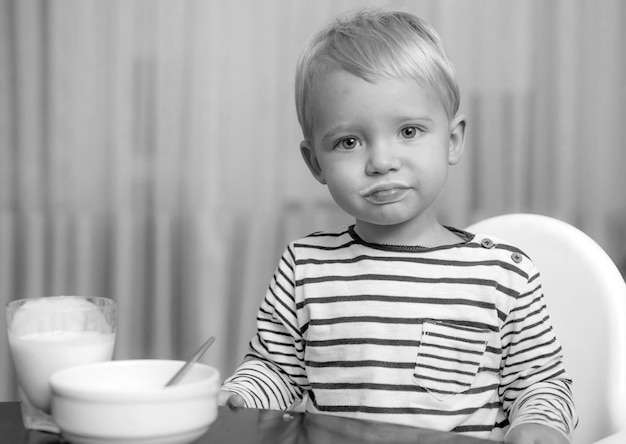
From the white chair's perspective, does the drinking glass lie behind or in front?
in front

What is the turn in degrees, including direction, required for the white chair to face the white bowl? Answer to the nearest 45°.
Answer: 0° — it already faces it

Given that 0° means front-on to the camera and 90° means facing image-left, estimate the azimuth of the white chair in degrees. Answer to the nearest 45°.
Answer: approximately 45°

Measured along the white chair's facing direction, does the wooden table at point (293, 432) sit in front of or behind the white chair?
in front
